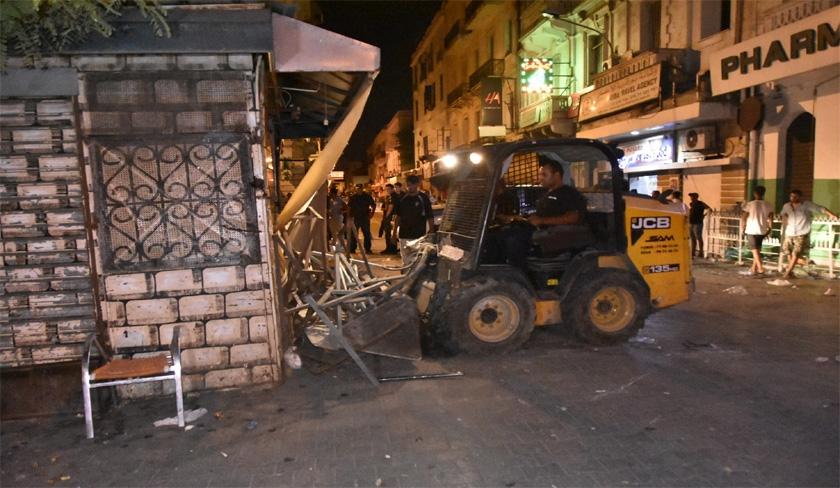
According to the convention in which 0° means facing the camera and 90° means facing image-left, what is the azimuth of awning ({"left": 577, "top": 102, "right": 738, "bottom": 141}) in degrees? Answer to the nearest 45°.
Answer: approximately 45°

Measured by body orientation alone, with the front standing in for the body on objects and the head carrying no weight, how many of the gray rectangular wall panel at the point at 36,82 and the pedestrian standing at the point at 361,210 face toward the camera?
2

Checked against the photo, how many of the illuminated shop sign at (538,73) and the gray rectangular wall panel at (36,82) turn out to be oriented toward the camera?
2

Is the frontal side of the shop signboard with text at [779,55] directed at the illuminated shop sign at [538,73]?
no

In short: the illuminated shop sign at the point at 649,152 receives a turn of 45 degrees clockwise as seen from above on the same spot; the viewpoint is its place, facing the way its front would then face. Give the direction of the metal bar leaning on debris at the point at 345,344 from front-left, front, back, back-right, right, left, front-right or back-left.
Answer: left

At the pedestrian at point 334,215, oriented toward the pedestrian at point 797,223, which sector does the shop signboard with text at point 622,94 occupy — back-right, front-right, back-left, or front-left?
front-left

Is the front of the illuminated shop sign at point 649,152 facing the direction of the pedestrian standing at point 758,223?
no

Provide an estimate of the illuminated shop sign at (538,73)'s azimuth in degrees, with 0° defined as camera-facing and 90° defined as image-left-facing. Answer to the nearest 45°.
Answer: approximately 0°

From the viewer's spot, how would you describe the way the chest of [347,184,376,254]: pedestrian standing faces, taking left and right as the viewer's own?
facing the viewer

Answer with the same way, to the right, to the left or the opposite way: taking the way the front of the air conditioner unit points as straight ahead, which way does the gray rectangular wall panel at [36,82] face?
to the left

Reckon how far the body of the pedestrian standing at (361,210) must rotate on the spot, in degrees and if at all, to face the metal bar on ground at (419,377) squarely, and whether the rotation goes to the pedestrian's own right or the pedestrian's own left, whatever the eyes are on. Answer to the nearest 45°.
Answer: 0° — they already face it

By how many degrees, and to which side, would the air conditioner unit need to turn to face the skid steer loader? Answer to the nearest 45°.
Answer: approximately 45° to its left

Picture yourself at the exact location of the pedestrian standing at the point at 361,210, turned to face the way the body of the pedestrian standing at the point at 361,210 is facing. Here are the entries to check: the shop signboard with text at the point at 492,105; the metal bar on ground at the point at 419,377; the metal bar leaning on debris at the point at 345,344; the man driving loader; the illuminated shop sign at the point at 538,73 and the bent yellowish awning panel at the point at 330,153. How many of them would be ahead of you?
4

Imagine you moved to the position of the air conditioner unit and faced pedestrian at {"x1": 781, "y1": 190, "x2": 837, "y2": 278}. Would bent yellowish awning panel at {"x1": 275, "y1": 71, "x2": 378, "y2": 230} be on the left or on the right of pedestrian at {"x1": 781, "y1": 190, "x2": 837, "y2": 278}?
right

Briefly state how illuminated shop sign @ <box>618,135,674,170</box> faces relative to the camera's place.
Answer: facing the viewer and to the left of the viewer

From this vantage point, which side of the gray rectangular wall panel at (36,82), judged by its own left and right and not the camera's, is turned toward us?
front

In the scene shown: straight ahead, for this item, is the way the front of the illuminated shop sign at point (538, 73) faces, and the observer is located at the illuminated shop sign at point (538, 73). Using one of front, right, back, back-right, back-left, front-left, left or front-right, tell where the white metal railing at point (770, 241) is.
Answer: front-left
